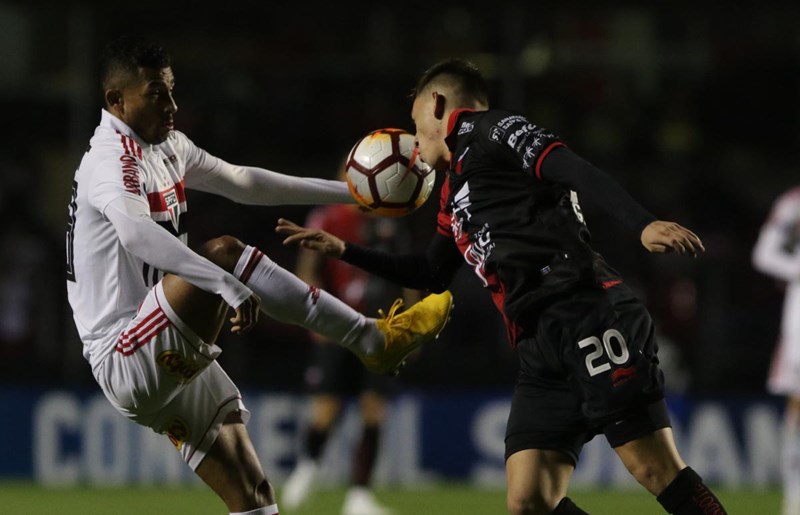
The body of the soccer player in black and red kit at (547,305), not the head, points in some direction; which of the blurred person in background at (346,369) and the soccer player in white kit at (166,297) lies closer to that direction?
the soccer player in white kit

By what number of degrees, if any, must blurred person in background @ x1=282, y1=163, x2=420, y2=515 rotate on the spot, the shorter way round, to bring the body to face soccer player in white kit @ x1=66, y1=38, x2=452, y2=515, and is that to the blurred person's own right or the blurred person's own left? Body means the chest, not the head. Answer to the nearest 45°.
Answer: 0° — they already face them

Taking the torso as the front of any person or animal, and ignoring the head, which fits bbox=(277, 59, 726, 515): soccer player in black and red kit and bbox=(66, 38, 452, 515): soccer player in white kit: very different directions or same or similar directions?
very different directions

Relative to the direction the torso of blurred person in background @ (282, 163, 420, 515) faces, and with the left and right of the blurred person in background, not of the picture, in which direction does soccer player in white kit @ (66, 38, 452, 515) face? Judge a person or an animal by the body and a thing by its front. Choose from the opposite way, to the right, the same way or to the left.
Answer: to the left

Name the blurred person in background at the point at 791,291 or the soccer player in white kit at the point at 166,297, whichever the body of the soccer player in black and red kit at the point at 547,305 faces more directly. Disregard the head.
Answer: the soccer player in white kit

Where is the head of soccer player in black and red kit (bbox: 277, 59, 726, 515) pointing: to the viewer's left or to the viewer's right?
to the viewer's left

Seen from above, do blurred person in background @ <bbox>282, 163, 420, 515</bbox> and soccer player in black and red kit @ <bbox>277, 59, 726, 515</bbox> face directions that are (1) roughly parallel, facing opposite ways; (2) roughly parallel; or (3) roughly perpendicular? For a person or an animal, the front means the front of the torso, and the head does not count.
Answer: roughly perpendicular

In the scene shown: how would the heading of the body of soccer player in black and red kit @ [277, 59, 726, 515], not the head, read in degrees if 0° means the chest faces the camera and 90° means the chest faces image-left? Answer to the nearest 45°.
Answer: approximately 90°

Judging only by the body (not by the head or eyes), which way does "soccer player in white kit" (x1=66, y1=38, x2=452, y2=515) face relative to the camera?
to the viewer's right

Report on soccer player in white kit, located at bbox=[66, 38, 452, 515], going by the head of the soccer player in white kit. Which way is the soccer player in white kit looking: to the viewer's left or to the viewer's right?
to the viewer's right

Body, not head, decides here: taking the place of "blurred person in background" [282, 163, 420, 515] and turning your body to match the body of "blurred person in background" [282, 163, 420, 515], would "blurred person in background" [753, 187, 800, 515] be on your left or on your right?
on your left

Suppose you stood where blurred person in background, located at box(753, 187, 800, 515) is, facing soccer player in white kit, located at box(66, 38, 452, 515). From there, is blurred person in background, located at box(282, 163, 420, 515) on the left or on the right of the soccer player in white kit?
right
